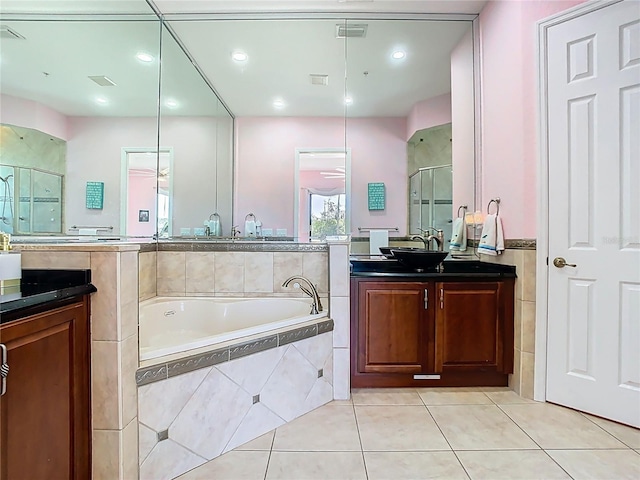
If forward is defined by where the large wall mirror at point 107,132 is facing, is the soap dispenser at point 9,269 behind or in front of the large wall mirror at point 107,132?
in front

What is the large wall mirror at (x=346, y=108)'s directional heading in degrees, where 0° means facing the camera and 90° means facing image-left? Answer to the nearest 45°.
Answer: approximately 0°

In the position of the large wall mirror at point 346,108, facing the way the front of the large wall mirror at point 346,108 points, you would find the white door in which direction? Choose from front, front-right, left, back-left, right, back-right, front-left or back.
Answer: front-left

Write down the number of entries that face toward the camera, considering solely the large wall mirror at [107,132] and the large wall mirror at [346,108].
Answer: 2

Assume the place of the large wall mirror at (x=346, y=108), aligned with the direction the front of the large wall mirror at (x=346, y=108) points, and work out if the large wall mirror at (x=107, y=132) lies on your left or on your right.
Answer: on your right

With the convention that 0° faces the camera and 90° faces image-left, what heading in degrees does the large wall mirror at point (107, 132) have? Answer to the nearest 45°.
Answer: approximately 0°
